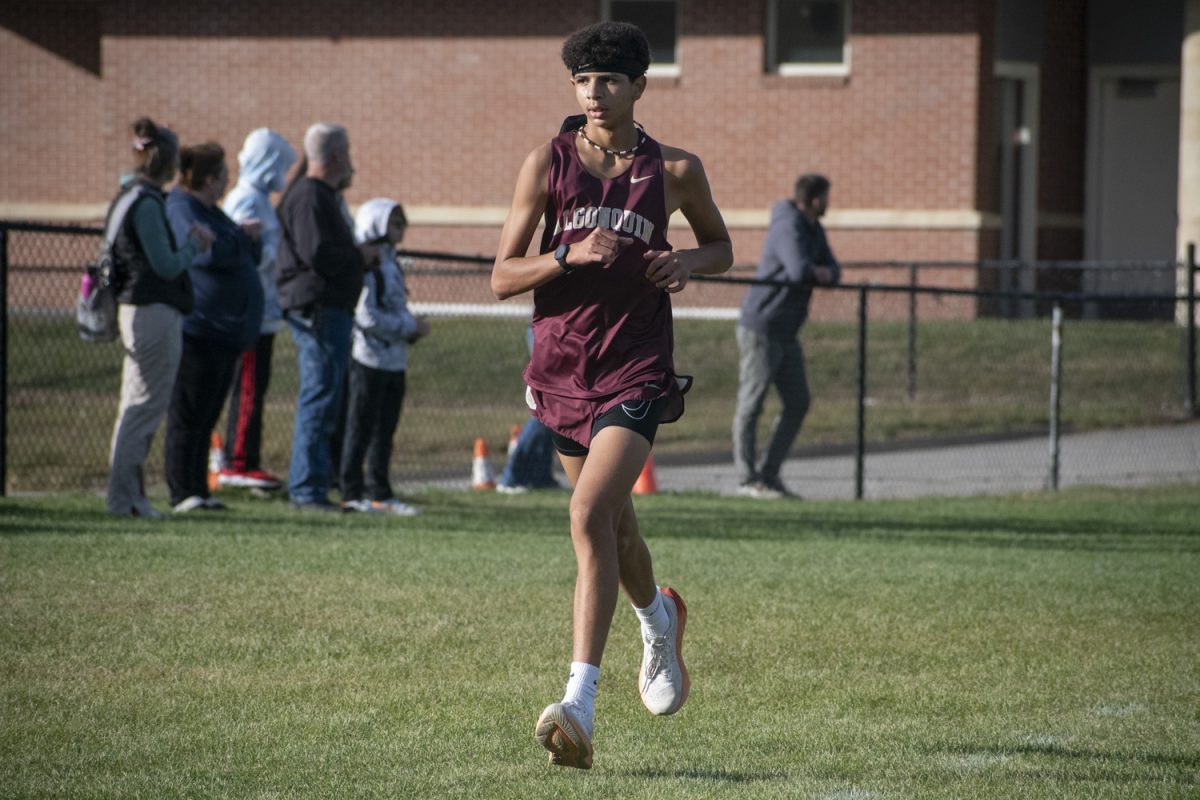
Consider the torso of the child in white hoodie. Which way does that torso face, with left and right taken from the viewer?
facing to the right of the viewer

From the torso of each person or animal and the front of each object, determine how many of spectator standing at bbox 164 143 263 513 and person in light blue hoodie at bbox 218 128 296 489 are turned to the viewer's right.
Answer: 2

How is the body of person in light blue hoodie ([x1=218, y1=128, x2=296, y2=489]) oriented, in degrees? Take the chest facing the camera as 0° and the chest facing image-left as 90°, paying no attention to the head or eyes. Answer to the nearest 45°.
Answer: approximately 270°

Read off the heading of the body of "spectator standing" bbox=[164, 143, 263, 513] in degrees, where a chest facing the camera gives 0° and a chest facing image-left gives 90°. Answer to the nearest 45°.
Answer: approximately 270°

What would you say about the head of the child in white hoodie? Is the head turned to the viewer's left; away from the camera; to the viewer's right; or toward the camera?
to the viewer's right

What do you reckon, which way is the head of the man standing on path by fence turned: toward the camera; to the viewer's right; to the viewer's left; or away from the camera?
to the viewer's right

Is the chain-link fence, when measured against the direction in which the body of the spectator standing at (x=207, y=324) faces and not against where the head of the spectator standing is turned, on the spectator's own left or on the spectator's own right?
on the spectator's own left

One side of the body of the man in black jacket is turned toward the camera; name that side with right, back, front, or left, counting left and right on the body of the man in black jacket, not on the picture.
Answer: right
